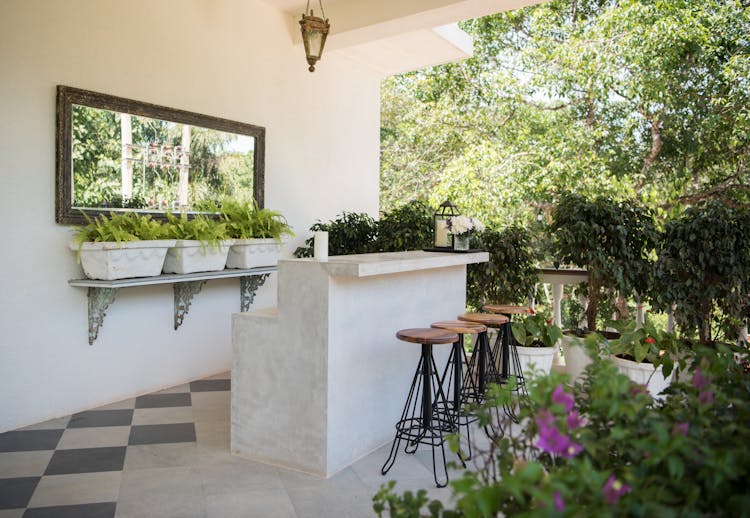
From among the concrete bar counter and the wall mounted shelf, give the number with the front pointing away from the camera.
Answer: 0

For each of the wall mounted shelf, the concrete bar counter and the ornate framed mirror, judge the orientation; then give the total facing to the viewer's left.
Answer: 0

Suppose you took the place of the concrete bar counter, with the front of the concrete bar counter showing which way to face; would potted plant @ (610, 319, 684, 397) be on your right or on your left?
on your left

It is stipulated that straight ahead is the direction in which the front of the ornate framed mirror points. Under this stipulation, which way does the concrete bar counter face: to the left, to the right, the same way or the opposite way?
the same way

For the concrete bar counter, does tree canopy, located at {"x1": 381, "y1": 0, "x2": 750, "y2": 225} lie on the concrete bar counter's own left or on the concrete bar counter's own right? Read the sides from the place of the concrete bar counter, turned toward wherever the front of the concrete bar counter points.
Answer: on the concrete bar counter's own left

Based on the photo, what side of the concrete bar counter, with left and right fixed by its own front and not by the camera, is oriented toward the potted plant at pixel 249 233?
back

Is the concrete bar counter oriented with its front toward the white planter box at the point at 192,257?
no

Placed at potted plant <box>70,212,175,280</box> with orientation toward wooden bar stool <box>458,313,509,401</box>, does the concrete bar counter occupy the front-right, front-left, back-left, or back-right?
front-right

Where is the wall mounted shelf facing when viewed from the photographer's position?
facing the viewer and to the right of the viewer

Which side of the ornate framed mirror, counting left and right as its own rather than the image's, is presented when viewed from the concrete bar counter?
front

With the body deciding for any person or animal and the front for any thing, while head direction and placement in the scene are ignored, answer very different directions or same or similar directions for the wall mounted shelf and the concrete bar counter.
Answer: same or similar directions

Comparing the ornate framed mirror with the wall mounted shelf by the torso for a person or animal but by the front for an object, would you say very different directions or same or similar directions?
same or similar directions

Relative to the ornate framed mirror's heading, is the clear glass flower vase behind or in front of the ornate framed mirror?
in front

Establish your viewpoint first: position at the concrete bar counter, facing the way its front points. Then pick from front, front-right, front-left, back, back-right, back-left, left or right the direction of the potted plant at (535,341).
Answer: left

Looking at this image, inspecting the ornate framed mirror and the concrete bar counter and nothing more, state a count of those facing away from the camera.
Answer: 0
